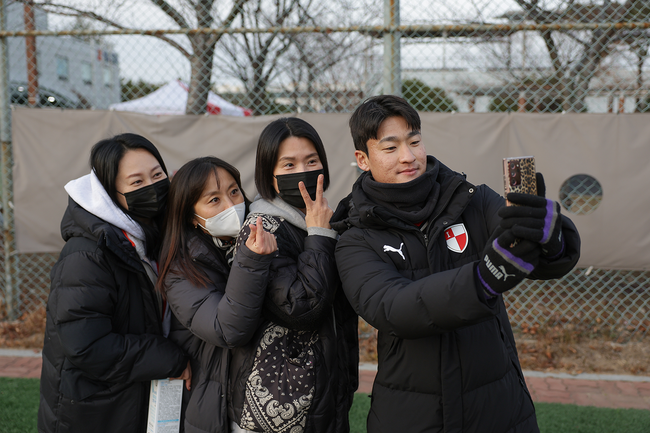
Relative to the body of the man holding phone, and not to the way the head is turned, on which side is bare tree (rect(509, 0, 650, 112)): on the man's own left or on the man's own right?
on the man's own left

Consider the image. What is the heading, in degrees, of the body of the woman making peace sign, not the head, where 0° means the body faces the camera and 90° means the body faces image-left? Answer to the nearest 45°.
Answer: approximately 315°

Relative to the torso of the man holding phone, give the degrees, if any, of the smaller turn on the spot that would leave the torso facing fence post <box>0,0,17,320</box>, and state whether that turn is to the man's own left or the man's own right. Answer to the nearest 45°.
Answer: approximately 180°

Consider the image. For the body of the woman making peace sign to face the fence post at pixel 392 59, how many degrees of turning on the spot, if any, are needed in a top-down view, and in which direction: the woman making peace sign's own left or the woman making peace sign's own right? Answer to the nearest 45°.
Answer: approximately 135° to the woman making peace sign's own left

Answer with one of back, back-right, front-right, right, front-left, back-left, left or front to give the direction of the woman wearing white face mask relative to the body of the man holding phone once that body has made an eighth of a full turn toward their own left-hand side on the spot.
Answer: back

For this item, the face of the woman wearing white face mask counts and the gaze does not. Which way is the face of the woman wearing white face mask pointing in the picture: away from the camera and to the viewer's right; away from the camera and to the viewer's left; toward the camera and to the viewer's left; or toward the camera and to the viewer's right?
toward the camera and to the viewer's right

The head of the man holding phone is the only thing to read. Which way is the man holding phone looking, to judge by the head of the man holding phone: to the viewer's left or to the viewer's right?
to the viewer's right

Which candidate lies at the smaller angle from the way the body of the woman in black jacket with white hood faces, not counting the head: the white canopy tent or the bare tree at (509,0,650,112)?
the bare tree

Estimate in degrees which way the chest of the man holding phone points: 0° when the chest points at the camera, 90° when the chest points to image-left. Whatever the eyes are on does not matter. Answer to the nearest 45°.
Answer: approximately 315°

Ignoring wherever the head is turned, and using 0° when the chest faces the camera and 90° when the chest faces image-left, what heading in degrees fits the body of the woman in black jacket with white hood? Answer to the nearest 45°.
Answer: approximately 315°
